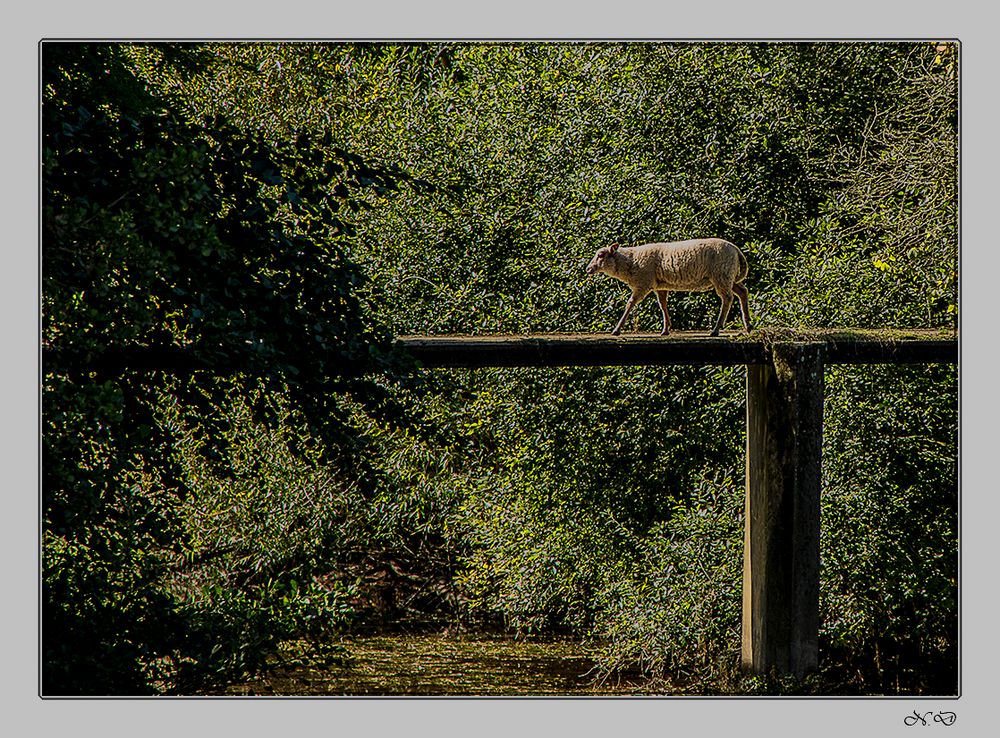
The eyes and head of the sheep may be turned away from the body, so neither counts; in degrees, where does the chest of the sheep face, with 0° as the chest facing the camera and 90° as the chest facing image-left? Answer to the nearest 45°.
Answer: approximately 90°

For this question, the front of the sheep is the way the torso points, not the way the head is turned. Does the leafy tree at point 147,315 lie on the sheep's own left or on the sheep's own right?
on the sheep's own left
